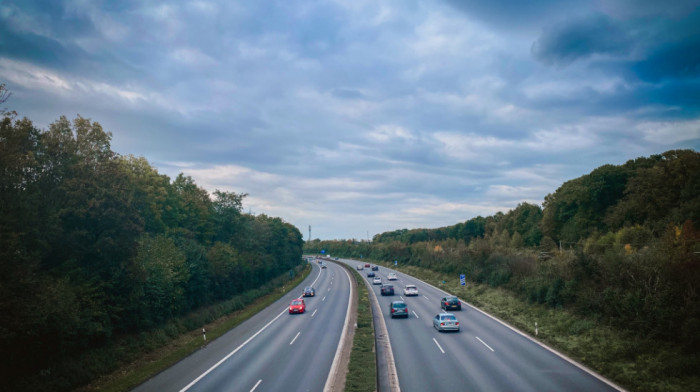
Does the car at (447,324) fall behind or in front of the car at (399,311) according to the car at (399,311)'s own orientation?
behind

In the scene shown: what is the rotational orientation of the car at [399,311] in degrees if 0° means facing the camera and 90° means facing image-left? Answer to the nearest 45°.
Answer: approximately 180°
